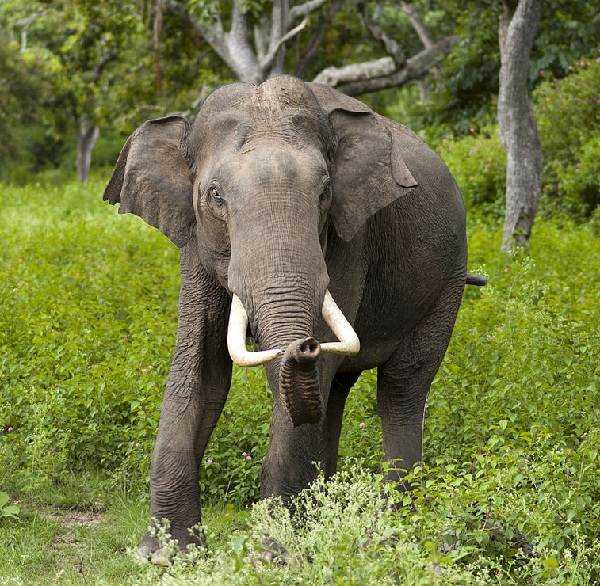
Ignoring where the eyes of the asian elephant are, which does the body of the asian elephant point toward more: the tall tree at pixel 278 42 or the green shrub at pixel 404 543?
the green shrub

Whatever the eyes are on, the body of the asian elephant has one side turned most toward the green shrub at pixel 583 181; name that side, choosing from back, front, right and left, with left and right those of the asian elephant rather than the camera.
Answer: back

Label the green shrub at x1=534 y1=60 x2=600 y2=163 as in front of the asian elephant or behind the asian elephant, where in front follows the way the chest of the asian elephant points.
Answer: behind

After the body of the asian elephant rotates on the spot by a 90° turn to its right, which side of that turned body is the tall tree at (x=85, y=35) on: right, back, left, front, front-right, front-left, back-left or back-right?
front-right

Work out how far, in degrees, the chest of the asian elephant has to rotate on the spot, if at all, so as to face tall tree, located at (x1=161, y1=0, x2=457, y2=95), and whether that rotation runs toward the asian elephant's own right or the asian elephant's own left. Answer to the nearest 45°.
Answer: approximately 135° to the asian elephant's own right

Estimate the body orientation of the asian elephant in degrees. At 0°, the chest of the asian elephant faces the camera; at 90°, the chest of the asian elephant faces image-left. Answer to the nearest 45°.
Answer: approximately 45°
